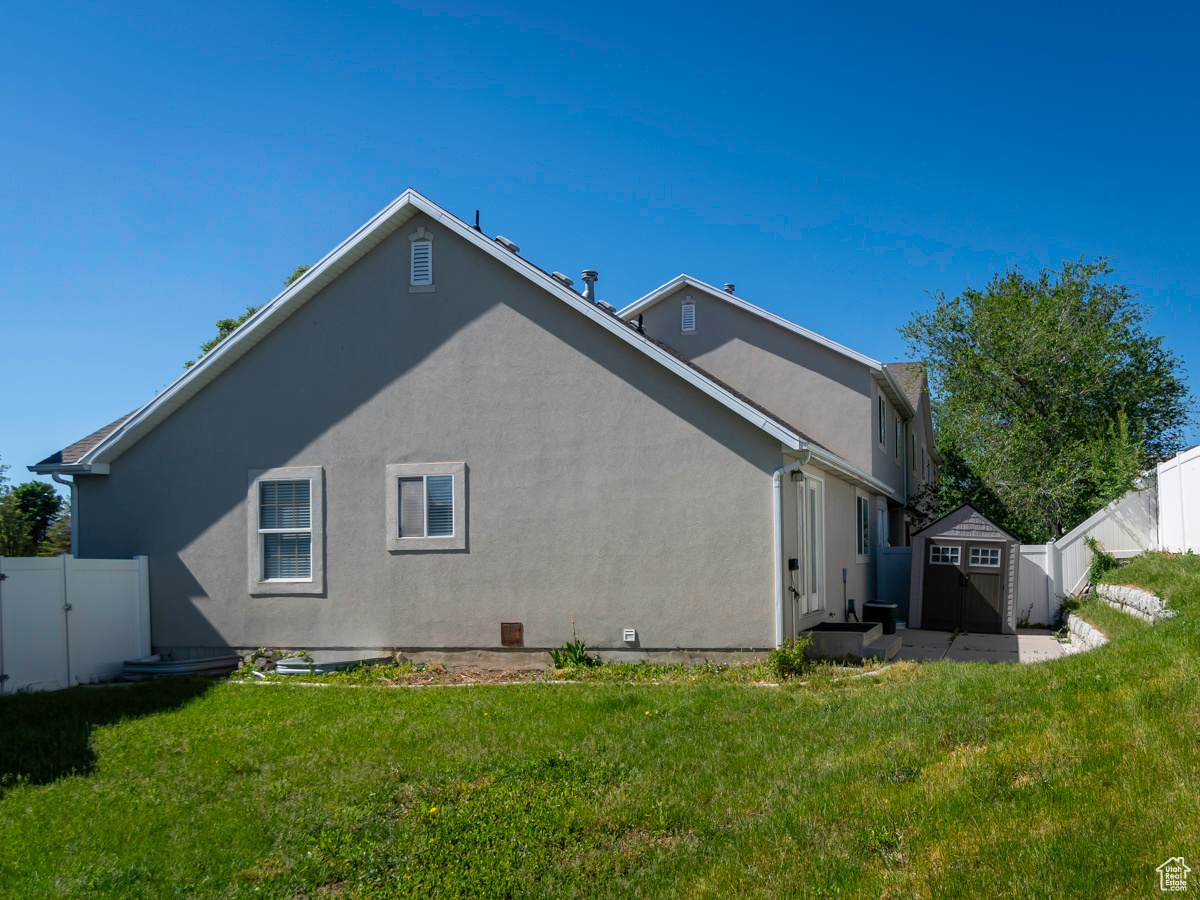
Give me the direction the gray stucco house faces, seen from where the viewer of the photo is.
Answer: facing to the left of the viewer

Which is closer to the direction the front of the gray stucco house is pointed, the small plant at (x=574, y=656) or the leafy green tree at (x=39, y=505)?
the leafy green tree

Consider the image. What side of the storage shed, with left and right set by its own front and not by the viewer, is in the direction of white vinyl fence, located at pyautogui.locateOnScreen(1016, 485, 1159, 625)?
left

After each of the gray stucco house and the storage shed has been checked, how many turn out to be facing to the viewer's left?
1

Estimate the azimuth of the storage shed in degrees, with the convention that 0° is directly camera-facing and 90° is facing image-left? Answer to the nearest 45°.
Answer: approximately 0°

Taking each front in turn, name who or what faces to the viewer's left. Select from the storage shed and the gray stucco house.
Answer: the gray stucco house

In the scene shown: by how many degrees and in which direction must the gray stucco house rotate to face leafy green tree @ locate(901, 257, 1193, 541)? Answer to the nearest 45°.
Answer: approximately 135° to its right

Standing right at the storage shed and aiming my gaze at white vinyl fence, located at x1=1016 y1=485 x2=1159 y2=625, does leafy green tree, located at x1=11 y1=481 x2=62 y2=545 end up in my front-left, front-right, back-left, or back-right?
back-left

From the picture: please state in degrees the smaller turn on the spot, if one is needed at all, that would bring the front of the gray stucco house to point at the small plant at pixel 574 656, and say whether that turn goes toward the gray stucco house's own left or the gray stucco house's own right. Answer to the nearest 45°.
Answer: approximately 135° to the gray stucco house's own left

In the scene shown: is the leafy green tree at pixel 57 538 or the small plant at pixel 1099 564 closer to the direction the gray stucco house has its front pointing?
the leafy green tree
